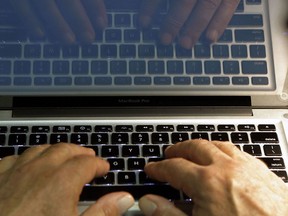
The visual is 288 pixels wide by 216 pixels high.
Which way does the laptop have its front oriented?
toward the camera
